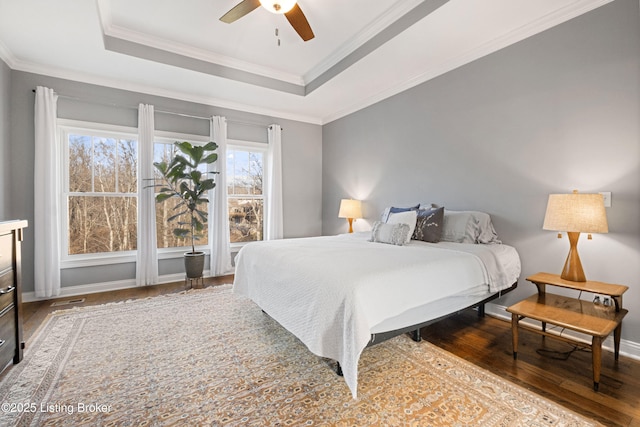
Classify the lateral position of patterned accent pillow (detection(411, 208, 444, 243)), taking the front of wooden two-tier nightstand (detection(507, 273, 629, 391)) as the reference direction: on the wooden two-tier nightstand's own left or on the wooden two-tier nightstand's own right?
on the wooden two-tier nightstand's own right

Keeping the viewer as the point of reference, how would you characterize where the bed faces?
facing the viewer and to the left of the viewer

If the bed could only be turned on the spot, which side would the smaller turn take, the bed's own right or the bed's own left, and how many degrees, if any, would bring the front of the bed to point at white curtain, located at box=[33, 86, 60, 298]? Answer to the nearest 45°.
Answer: approximately 45° to the bed's own right

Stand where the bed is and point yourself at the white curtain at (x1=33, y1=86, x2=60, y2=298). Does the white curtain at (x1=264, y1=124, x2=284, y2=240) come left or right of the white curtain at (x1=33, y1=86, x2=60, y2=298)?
right

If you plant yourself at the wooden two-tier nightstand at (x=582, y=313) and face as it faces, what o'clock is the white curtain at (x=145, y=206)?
The white curtain is roughly at 1 o'clock from the wooden two-tier nightstand.
